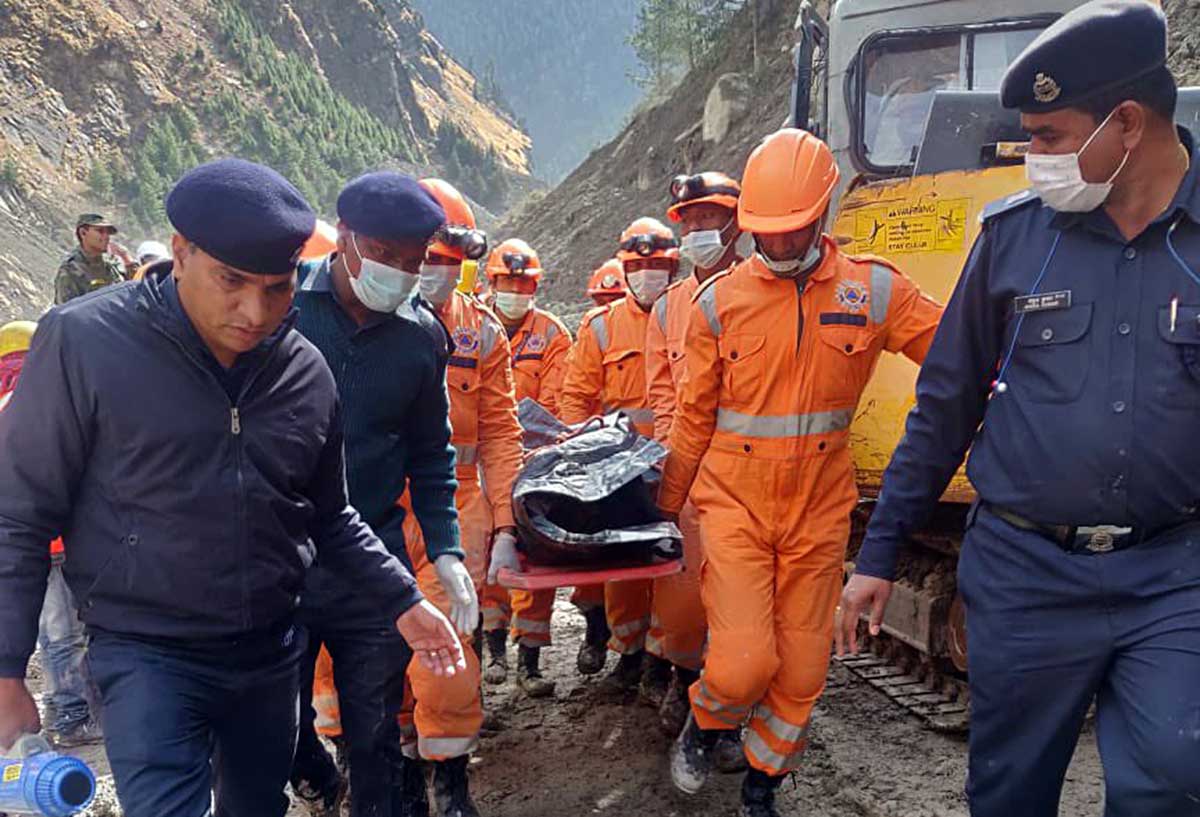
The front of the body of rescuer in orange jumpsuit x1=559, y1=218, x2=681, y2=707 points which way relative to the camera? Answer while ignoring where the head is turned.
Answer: toward the camera

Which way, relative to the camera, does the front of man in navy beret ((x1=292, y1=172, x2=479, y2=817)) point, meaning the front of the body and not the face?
toward the camera

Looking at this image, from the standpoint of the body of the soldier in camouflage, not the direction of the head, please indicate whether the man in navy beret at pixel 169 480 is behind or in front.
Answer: in front

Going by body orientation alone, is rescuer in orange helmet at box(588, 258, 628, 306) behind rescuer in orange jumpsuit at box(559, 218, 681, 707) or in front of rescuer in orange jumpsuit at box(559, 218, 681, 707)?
behind

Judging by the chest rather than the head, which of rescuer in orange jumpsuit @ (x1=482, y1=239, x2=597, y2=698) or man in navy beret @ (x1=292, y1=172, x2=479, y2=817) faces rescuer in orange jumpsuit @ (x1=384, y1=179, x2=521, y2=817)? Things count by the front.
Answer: rescuer in orange jumpsuit @ (x1=482, y1=239, x2=597, y2=698)

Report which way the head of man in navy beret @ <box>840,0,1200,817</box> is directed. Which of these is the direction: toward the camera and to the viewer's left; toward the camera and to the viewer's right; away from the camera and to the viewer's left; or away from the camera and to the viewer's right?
toward the camera and to the viewer's left

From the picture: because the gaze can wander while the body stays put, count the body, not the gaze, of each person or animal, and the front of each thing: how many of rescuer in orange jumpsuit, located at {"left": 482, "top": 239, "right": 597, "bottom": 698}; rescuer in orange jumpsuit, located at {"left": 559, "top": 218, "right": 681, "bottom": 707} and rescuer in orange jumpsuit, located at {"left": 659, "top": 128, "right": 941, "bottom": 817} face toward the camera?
3

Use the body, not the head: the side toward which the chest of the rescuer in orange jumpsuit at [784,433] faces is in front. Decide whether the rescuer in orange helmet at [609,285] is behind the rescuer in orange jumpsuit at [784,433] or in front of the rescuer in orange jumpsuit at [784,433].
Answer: behind

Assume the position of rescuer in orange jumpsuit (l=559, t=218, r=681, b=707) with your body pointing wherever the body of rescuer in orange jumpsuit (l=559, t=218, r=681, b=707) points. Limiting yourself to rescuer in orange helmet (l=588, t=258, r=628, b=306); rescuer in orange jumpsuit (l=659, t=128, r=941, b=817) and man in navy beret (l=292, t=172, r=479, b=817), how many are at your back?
1

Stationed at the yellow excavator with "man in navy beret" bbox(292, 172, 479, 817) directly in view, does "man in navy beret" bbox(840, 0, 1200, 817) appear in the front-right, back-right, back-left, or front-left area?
front-left

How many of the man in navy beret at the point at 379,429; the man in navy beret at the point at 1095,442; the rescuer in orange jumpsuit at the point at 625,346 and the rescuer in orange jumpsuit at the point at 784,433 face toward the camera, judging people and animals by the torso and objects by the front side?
4

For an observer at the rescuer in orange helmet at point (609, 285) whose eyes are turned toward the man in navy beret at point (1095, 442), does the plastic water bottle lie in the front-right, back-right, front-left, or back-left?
front-right

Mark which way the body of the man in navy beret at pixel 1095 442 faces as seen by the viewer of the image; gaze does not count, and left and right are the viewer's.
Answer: facing the viewer

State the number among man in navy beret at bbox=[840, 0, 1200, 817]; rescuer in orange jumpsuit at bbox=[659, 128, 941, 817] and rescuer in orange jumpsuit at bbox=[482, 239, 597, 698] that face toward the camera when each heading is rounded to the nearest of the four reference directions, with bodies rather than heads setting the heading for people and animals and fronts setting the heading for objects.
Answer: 3
